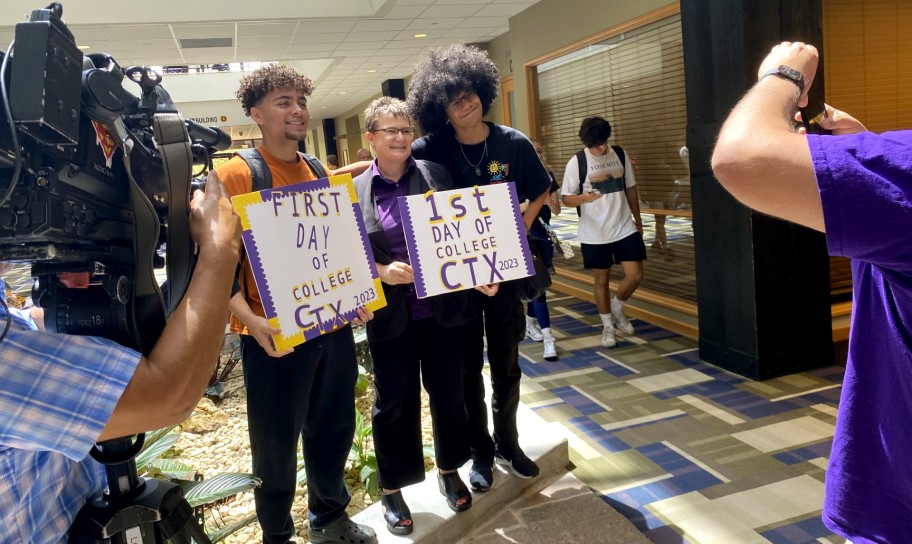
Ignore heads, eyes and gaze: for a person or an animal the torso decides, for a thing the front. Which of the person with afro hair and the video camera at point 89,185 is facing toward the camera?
the person with afro hair

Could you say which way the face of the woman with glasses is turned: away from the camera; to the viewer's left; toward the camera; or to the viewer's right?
toward the camera

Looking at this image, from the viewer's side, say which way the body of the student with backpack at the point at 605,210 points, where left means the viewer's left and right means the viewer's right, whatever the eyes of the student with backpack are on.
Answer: facing the viewer

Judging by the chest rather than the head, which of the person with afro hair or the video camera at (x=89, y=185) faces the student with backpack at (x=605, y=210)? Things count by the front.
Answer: the video camera

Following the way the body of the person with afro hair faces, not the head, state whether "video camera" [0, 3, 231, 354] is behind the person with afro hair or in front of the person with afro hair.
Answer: in front

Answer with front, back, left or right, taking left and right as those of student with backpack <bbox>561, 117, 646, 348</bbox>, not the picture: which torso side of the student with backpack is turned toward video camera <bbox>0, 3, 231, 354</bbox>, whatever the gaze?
front

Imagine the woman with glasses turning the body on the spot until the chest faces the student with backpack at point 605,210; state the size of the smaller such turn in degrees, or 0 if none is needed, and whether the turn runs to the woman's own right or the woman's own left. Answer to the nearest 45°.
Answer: approximately 90° to the woman's own left

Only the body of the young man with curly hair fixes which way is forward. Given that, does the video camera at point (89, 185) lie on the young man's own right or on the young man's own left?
on the young man's own right

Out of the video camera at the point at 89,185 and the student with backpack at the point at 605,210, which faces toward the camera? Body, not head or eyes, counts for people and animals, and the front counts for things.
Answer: the student with backpack

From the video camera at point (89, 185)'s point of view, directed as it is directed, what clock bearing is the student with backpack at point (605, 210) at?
The student with backpack is roughly at 12 o'clock from the video camera.

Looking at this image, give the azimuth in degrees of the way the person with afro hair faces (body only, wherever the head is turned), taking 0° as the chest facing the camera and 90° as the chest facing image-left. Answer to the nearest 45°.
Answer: approximately 0°

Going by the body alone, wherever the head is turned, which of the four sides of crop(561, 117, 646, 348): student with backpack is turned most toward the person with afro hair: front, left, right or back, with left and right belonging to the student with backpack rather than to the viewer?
front

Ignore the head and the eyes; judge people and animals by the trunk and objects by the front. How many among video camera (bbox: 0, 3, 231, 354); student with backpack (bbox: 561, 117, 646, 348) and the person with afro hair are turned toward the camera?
2

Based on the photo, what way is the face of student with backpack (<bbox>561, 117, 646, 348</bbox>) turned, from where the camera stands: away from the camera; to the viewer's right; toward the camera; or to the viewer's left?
toward the camera

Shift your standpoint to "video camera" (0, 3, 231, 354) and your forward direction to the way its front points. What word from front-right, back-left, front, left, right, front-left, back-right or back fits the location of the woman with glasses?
front

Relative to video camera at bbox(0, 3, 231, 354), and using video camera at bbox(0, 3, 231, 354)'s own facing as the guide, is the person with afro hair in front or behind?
in front

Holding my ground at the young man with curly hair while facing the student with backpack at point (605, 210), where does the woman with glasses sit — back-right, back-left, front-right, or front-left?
front-right
